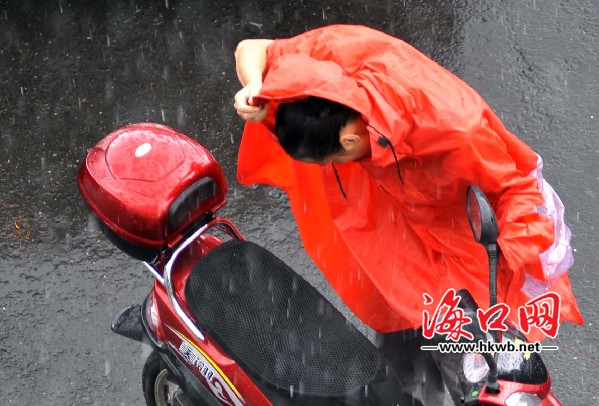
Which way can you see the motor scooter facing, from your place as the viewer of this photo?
facing the viewer and to the right of the viewer

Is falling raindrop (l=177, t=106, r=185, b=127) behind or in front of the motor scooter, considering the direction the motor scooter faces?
behind
